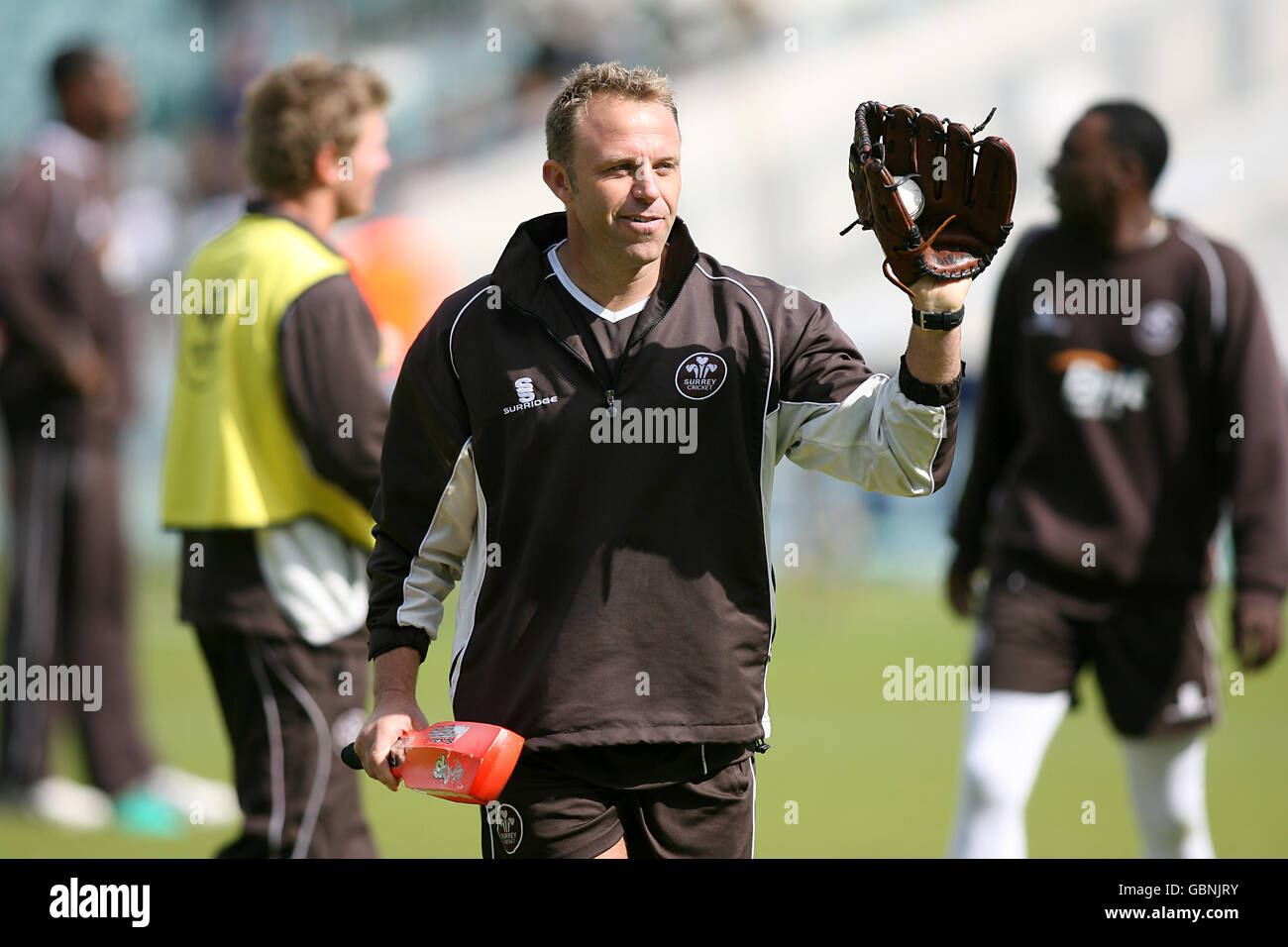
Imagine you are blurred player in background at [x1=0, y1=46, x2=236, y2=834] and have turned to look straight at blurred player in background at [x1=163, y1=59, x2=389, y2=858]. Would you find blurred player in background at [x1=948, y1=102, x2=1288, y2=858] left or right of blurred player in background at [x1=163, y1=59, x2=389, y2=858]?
left

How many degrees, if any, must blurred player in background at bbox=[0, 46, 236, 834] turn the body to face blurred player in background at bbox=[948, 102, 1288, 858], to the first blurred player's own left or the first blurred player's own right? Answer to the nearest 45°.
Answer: approximately 45° to the first blurred player's own right

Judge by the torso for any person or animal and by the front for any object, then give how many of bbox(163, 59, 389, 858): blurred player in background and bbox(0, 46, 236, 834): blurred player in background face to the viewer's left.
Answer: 0

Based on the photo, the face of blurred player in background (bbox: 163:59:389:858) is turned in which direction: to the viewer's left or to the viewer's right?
to the viewer's right

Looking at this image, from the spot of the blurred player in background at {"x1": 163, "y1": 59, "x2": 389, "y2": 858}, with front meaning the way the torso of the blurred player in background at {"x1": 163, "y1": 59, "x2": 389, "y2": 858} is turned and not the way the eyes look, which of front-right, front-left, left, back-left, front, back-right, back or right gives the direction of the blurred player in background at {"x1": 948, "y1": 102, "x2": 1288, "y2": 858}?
front-right

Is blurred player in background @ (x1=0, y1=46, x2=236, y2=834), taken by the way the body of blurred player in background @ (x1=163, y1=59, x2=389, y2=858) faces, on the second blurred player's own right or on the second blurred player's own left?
on the second blurred player's own left

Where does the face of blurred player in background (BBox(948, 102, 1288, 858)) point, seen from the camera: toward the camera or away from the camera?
toward the camera

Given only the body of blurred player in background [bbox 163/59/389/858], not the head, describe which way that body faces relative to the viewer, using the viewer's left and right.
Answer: facing away from the viewer and to the right of the viewer

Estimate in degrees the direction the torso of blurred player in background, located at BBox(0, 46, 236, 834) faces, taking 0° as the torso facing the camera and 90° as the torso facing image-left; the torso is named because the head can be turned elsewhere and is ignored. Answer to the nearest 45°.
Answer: approximately 270°
